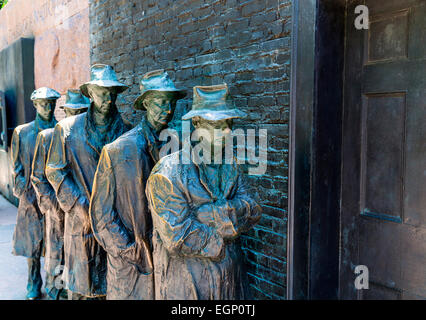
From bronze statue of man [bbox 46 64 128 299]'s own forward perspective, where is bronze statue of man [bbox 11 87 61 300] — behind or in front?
behind

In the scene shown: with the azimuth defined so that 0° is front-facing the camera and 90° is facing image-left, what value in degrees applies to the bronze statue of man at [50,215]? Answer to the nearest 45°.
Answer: approximately 315°

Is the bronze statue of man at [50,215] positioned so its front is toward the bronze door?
yes

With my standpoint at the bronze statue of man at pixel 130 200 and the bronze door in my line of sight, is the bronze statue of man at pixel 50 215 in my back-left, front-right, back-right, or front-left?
back-left

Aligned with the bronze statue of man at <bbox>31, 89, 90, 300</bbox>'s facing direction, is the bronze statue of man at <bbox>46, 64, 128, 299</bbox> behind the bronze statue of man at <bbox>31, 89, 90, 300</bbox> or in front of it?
in front

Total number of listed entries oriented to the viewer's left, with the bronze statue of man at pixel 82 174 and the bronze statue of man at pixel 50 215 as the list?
0

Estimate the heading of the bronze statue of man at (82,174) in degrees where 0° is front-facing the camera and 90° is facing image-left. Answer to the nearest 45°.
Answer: approximately 315°

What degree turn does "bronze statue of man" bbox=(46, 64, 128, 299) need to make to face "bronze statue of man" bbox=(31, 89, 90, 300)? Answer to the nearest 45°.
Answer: approximately 180°

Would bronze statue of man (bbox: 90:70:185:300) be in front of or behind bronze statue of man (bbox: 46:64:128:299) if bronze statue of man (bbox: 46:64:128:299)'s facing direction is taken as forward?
in front

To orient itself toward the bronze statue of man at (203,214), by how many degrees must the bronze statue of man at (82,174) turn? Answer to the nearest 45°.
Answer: approximately 45° to its right

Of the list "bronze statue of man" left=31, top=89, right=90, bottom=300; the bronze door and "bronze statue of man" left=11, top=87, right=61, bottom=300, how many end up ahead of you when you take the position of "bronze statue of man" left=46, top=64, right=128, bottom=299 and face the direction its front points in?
1

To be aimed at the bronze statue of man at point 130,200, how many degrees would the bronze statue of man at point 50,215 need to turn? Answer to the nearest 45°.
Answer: approximately 45° to its right

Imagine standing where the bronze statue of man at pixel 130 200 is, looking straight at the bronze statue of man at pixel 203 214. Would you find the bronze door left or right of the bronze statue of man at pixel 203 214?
left
